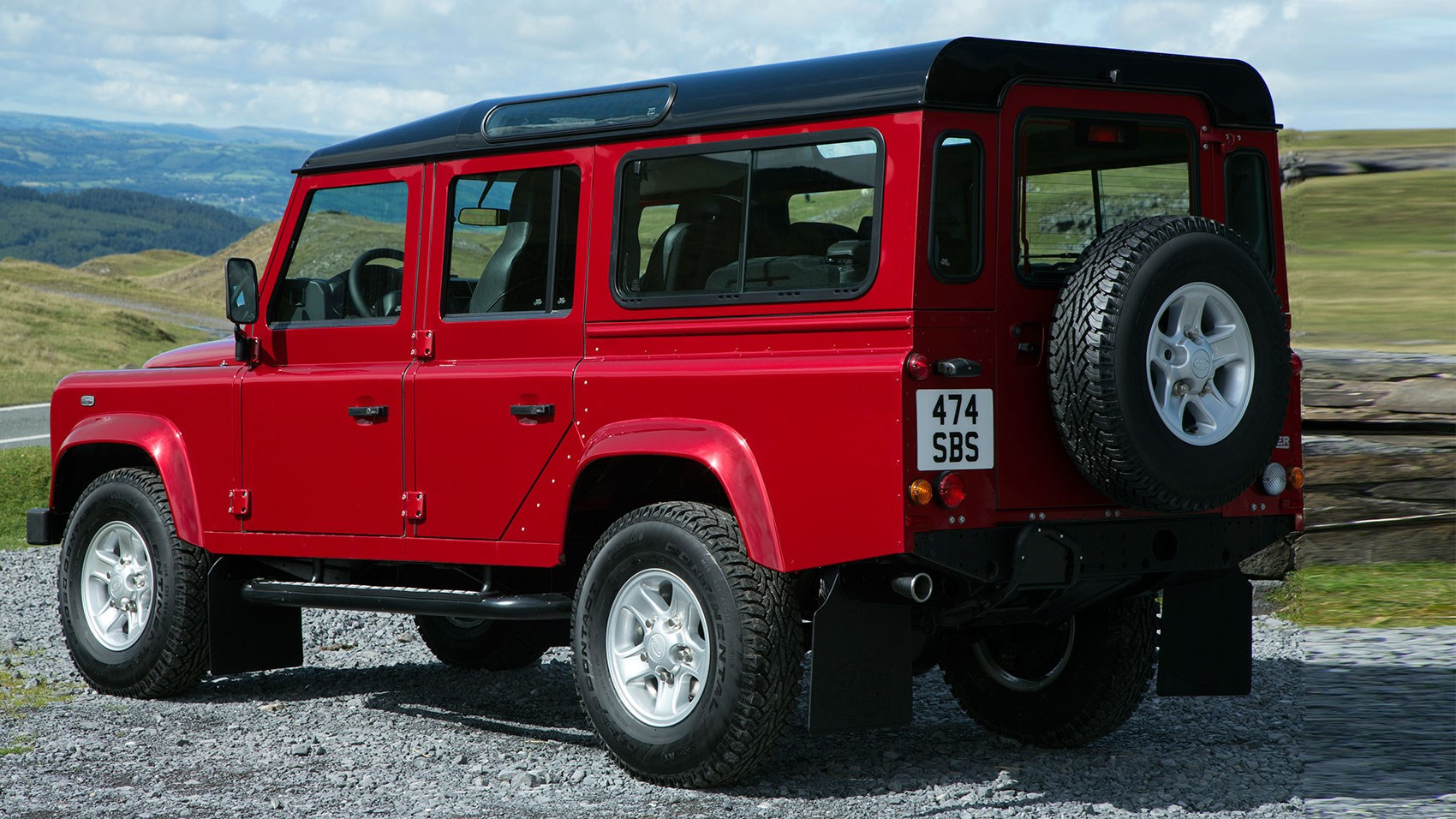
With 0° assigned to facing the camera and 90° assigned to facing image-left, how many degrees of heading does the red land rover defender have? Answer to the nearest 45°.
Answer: approximately 135°
